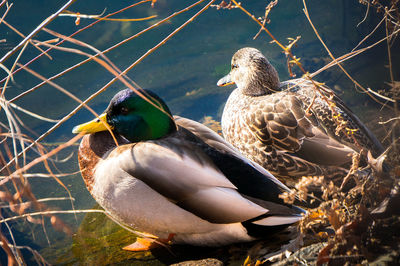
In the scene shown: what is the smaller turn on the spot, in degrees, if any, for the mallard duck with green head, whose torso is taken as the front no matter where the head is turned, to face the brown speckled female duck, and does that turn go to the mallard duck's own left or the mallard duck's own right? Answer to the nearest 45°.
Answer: approximately 135° to the mallard duck's own right

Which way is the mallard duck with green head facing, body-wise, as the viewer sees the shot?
to the viewer's left
